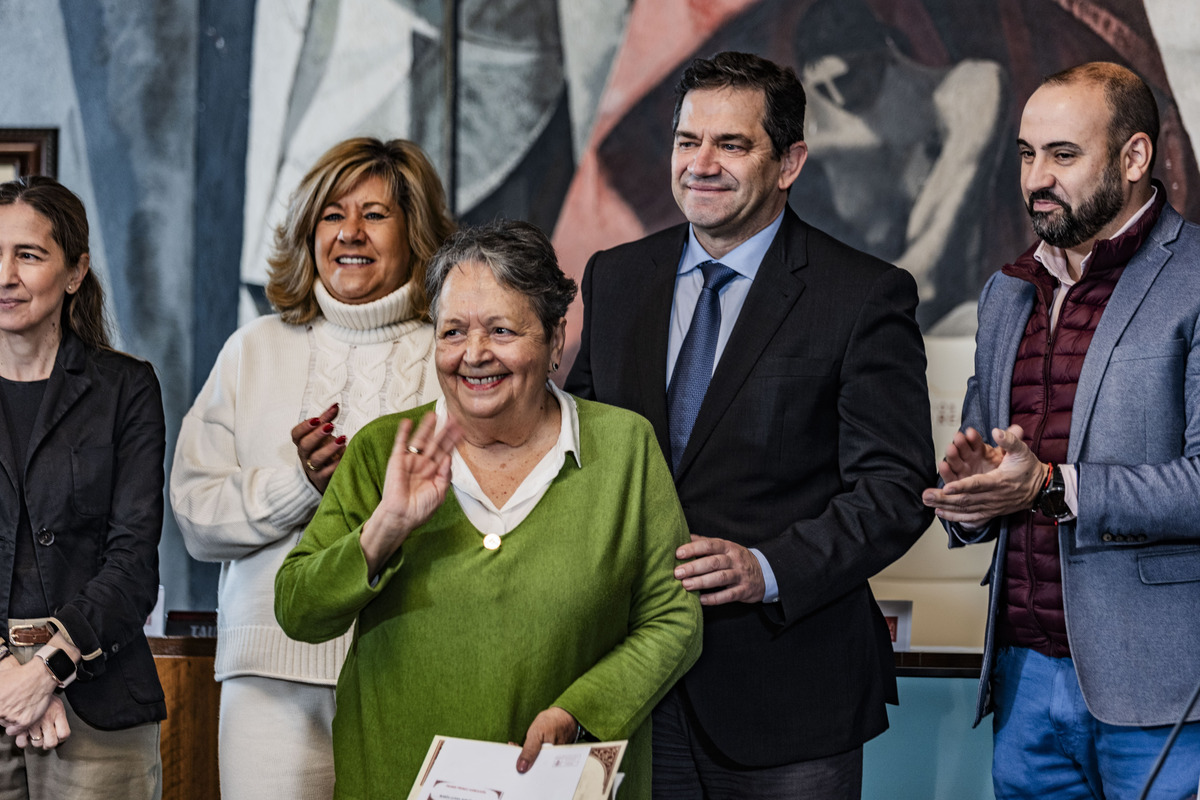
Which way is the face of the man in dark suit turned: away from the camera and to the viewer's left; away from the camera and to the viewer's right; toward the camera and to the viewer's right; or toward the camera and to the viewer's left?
toward the camera and to the viewer's left

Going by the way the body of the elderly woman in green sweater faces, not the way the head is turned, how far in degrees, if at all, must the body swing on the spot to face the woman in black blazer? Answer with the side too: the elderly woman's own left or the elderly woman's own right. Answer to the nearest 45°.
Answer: approximately 135° to the elderly woman's own right

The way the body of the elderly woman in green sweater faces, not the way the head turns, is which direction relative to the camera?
toward the camera

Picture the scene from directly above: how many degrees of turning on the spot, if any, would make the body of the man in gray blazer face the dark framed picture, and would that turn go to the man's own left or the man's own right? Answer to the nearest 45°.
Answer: approximately 45° to the man's own right

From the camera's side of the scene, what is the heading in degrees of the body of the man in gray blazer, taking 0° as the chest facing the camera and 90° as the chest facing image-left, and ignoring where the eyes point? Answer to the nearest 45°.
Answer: approximately 45°

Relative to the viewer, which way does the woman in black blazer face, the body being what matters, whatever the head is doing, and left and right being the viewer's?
facing the viewer and to the left of the viewer

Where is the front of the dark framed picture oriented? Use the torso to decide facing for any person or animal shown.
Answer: toward the camera

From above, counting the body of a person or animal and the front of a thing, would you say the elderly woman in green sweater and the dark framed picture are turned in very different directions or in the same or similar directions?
same or similar directions

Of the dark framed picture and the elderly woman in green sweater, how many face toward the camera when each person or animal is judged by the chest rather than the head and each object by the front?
2

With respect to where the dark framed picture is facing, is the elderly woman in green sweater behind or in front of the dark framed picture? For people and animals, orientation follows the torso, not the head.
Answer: in front

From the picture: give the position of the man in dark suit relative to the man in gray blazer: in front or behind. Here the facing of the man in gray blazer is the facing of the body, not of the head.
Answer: in front

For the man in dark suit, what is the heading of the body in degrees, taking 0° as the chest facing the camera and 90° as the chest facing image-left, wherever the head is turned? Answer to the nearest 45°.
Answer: approximately 45°

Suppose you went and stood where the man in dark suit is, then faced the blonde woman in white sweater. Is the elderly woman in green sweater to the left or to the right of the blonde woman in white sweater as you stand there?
left
